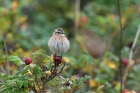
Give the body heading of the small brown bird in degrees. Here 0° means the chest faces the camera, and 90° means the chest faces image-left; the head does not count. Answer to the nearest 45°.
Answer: approximately 0°
